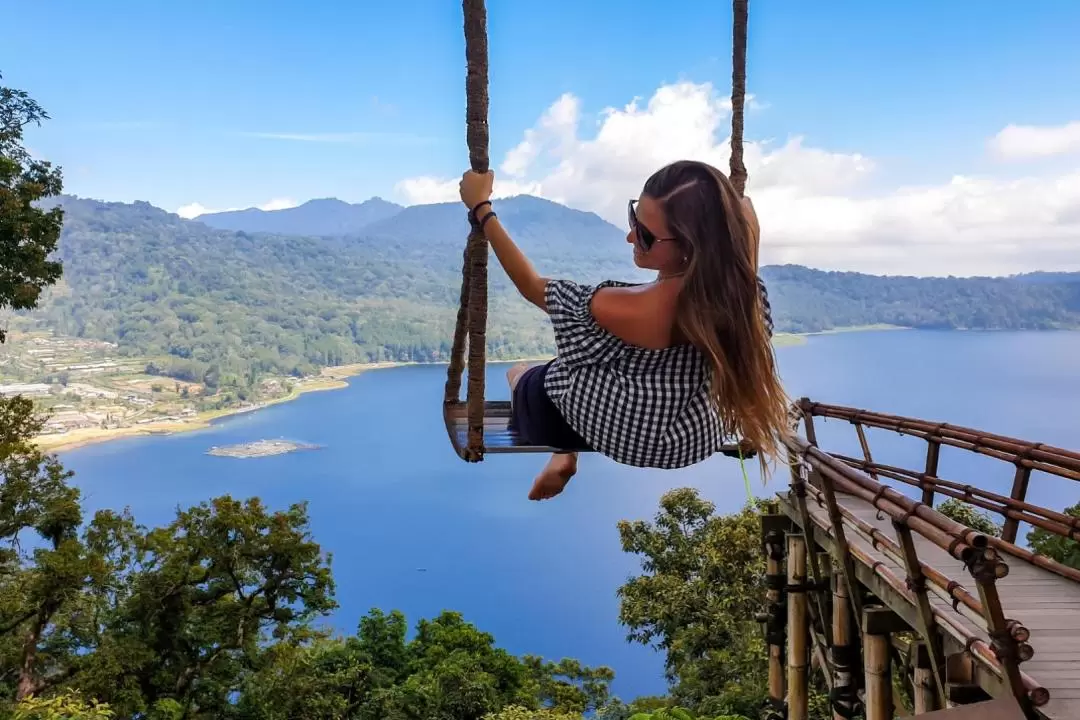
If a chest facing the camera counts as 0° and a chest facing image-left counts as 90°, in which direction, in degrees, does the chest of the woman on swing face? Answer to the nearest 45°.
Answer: approximately 135°

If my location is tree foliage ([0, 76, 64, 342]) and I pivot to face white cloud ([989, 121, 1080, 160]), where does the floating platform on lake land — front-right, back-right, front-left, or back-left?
front-left

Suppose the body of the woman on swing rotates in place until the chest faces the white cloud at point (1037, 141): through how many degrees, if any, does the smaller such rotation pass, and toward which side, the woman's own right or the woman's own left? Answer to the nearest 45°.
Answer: approximately 90° to the woman's own right

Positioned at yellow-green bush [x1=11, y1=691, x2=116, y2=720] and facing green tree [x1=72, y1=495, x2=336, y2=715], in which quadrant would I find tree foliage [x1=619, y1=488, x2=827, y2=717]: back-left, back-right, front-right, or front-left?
front-right
